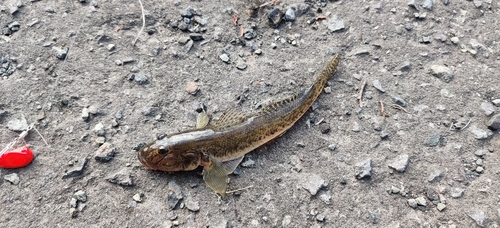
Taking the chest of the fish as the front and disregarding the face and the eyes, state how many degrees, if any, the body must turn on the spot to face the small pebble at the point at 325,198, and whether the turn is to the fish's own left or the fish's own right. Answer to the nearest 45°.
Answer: approximately 90° to the fish's own left

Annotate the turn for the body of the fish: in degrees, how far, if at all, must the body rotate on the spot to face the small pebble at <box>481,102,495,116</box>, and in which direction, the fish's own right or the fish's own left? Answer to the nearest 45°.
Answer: approximately 135° to the fish's own left

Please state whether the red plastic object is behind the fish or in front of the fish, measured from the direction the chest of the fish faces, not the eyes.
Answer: in front

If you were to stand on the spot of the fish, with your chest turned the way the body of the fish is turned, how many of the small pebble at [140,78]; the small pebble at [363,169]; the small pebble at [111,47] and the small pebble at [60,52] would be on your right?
3

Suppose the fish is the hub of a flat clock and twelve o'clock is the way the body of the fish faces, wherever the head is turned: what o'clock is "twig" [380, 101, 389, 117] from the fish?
The twig is roughly at 7 o'clock from the fish.

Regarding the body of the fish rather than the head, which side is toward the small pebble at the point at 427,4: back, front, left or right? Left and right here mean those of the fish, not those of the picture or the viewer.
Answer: back

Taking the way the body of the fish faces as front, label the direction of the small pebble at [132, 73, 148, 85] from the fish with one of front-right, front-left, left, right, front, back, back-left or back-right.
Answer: right

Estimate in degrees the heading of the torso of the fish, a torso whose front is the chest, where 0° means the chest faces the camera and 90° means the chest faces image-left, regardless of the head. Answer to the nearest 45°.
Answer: approximately 45°

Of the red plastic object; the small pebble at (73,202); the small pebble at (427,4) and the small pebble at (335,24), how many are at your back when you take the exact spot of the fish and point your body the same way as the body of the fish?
2

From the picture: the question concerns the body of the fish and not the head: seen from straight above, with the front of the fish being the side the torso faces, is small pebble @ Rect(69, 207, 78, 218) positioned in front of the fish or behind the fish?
in front

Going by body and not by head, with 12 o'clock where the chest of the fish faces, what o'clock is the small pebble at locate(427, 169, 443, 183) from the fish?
The small pebble is roughly at 8 o'clock from the fish.

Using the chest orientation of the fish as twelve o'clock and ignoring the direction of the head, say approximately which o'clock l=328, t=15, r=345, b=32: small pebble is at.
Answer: The small pebble is roughly at 6 o'clock from the fish.

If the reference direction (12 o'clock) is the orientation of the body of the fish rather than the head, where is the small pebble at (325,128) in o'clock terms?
The small pebble is roughly at 7 o'clock from the fish.

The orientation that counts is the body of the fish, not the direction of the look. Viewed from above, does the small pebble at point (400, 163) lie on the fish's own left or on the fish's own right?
on the fish's own left
